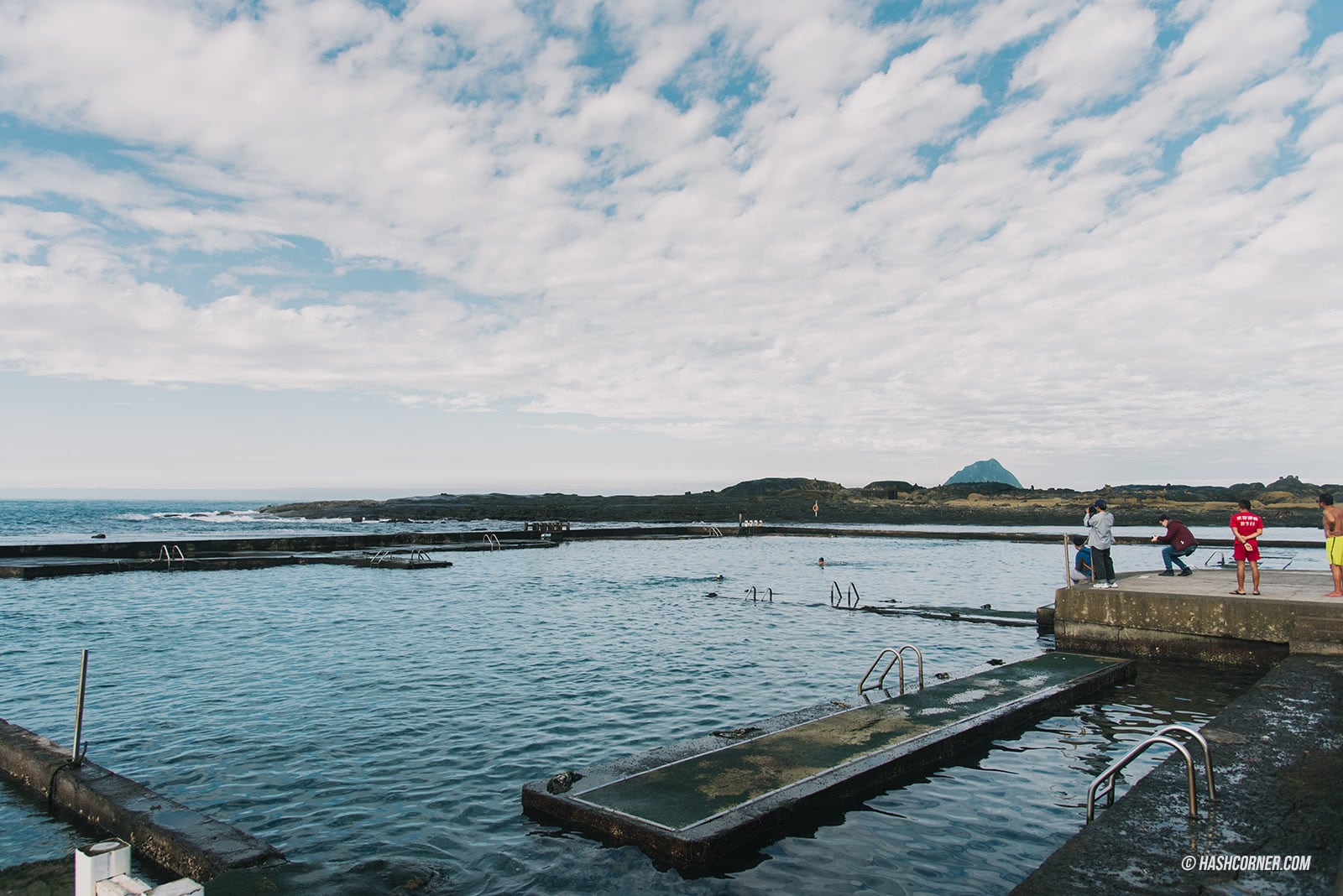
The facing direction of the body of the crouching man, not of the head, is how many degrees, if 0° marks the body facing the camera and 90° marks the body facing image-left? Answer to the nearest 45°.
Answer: approximately 90°

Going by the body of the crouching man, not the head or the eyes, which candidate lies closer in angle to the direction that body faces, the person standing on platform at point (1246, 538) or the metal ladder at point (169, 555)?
the metal ladder

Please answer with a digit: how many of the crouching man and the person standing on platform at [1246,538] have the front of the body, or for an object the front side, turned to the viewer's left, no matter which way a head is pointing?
1

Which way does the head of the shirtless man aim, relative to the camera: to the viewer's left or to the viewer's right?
to the viewer's left

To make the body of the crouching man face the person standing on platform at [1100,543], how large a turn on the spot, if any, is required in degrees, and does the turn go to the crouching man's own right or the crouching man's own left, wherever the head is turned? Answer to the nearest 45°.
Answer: approximately 45° to the crouching man's own left

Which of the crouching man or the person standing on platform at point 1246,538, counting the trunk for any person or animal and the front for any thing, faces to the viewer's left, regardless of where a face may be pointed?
the crouching man
